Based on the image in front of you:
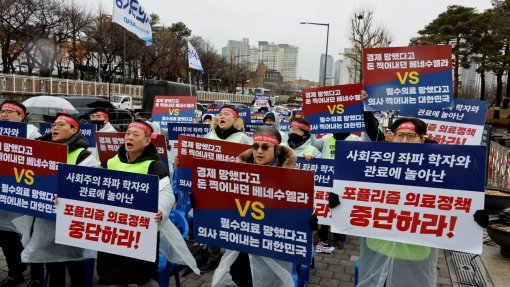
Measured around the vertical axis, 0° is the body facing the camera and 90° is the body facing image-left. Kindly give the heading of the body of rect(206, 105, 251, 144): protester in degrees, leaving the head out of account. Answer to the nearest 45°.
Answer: approximately 45°

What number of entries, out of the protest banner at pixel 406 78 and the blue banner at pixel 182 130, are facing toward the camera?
2

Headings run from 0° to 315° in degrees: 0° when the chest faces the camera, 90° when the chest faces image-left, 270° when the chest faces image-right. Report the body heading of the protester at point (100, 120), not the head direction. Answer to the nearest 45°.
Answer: approximately 45°

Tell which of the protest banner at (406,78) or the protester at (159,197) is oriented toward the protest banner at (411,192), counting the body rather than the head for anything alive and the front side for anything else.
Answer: the protest banner at (406,78)

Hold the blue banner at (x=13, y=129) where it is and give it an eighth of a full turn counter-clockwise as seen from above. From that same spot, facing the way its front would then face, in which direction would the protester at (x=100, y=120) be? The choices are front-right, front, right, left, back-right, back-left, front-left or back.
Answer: left

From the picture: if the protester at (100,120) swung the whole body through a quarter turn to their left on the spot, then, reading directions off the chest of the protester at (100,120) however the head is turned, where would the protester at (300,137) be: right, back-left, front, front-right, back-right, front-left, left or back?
front

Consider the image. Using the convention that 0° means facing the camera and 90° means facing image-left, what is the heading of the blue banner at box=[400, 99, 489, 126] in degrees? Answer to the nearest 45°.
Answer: approximately 0°

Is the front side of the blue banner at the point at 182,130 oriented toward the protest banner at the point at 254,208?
yes

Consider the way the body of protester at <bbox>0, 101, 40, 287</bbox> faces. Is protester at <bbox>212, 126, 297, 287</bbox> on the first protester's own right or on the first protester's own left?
on the first protester's own left

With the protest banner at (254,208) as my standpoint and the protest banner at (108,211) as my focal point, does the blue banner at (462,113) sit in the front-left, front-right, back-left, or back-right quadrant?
back-right
